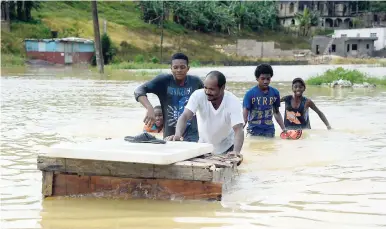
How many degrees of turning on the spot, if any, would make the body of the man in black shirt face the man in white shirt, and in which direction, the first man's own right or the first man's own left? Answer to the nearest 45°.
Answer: approximately 45° to the first man's own left

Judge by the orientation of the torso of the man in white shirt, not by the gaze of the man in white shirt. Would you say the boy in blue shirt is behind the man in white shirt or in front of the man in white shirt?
behind

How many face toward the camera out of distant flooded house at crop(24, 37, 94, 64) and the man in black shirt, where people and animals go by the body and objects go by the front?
2

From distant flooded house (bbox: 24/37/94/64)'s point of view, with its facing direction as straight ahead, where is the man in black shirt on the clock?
The man in black shirt is roughly at 12 o'clock from the distant flooded house.

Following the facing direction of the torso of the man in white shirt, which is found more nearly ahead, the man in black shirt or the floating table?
the floating table

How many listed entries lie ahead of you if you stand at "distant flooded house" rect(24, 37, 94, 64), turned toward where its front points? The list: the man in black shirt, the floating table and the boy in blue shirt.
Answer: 3

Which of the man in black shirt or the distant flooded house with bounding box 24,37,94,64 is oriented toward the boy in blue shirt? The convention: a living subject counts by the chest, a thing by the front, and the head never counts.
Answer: the distant flooded house

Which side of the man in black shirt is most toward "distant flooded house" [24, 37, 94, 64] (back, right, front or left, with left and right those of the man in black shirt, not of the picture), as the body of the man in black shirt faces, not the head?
back

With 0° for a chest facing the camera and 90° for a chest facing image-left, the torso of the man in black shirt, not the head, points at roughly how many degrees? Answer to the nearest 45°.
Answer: approximately 0°

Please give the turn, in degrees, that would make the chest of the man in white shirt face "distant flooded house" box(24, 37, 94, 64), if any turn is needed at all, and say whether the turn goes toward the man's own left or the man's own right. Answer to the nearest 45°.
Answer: approximately 135° to the man's own right
